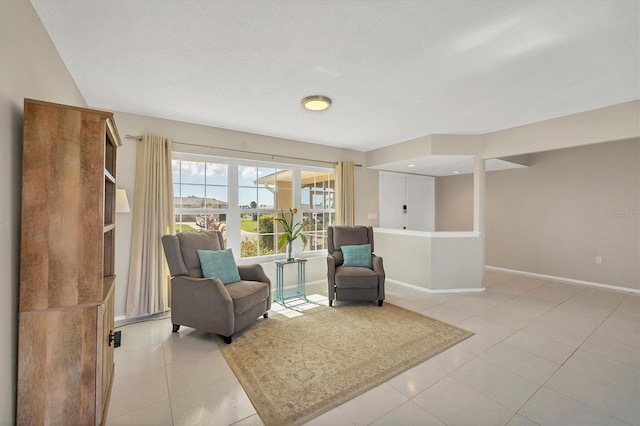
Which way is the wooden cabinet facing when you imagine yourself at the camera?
facing to the right of the viewer

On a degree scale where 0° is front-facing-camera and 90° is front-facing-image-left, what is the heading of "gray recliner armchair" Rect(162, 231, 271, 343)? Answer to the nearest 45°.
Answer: approximately 315°

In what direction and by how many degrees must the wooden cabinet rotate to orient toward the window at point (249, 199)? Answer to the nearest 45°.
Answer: approximately 45° to its left

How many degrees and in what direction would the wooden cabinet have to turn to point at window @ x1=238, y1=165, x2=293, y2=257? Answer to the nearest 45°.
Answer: approximately 45° to its left

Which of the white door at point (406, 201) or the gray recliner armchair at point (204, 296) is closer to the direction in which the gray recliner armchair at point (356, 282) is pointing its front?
the gray recliner armchair

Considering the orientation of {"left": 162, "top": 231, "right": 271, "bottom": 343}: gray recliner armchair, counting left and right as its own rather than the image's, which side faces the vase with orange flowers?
left

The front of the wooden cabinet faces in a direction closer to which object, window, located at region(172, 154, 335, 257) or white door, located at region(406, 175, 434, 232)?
the white door

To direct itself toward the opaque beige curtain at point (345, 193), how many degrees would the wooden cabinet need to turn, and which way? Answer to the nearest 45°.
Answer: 0° — it already faces it

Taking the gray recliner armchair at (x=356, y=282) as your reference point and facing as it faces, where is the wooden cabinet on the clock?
The wooden cabinet is roughly at 1 o'clock from the gray recliner armchair.

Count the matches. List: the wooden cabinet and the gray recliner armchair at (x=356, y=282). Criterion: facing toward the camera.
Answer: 1

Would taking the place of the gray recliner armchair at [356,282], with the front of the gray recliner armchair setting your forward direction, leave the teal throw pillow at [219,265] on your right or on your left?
on your right

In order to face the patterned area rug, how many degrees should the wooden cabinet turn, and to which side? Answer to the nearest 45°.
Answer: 0° — it already faces it

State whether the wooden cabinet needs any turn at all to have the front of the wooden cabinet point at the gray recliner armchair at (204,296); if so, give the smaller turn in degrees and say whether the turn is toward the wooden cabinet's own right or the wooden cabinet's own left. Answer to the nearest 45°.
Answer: approximately 45° to the wooden cabinet's own left

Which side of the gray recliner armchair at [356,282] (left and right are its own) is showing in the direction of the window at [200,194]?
right

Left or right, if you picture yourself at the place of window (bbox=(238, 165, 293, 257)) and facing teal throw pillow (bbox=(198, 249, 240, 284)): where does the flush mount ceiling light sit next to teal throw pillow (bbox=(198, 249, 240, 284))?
left
